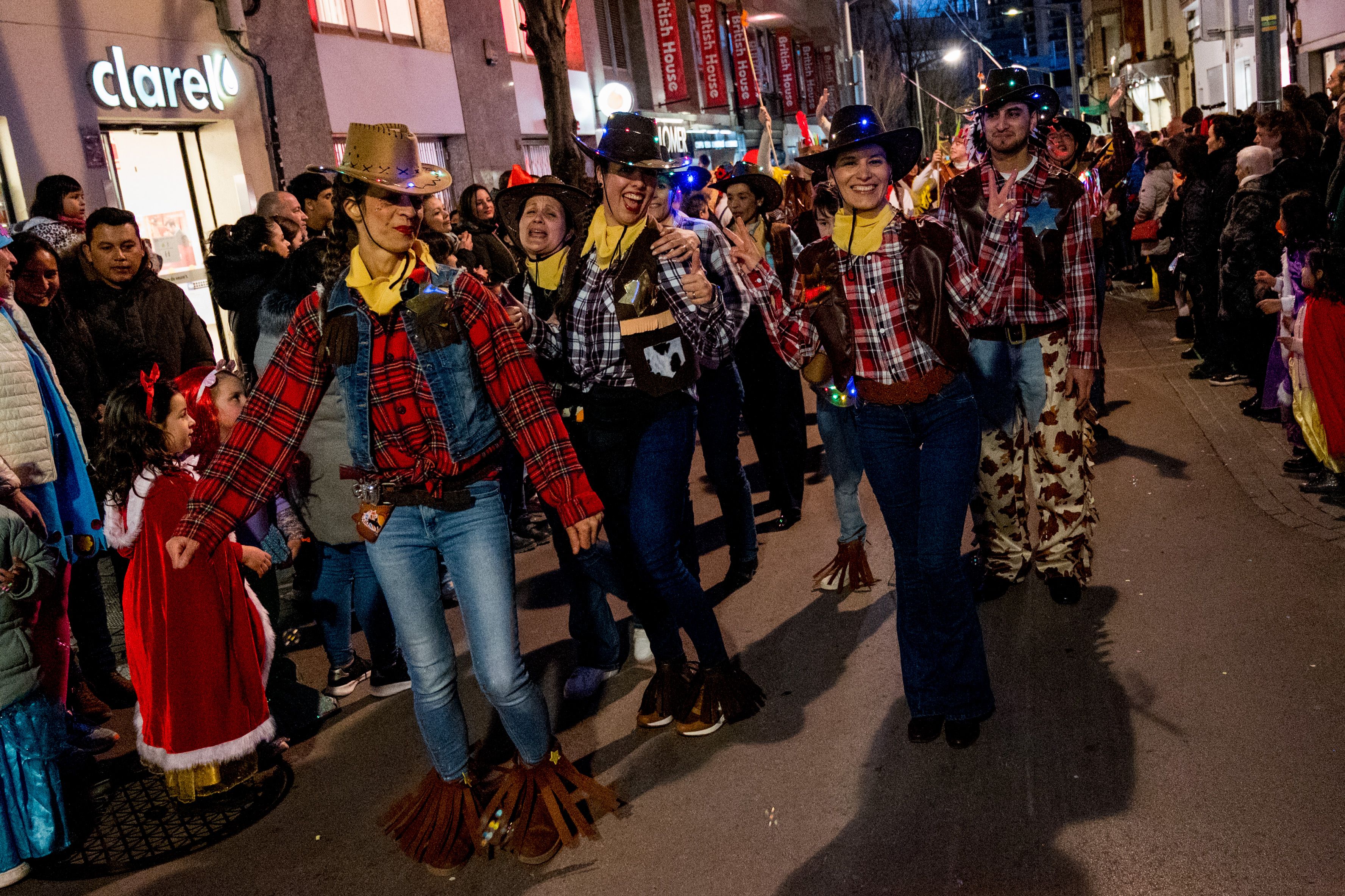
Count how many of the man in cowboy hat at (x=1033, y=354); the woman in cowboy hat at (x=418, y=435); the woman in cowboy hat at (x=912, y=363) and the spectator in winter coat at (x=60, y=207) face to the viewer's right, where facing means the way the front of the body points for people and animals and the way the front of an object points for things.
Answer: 1

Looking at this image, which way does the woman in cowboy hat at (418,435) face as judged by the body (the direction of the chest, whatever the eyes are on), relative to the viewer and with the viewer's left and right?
facing the viewer

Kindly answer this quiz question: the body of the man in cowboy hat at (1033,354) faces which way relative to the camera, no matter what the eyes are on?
toward the camera

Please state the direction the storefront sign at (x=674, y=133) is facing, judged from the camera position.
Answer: facing the viewer and to the right of the viewer

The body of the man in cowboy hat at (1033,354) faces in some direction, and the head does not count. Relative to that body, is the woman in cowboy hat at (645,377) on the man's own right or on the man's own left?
on the man's own right

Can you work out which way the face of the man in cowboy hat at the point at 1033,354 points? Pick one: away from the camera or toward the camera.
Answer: toward the camera

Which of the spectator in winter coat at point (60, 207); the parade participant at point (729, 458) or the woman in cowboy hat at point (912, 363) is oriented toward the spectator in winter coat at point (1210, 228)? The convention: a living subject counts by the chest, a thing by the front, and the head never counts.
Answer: the spectator in winter coat at point (60, 207)

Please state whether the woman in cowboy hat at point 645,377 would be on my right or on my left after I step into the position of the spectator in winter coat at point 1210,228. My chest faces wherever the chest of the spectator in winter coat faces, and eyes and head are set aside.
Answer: on my left

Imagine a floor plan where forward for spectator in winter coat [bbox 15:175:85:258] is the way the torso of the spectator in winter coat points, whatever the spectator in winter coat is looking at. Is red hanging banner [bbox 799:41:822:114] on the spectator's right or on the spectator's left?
on the spectator's left

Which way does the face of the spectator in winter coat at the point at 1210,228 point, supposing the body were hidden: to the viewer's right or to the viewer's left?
to the viewer's left

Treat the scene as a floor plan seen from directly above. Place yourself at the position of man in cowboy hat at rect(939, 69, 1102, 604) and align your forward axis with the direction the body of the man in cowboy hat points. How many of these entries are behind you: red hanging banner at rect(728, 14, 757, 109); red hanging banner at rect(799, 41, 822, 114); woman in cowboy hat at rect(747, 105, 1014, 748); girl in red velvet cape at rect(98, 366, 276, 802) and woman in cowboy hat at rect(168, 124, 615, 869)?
2

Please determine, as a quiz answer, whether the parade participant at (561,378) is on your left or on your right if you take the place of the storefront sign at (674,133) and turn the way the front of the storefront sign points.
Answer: on your right

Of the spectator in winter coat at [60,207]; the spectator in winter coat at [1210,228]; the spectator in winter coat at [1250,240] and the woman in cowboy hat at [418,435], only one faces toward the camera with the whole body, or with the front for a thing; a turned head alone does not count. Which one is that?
the woman in cowboy hat

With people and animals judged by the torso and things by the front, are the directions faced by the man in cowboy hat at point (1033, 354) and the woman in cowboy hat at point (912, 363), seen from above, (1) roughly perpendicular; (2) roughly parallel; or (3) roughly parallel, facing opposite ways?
roughly parallel

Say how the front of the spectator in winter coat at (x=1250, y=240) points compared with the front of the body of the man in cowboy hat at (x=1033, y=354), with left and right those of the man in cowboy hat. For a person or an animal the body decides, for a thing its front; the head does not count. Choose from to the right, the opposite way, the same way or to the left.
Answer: to the right
